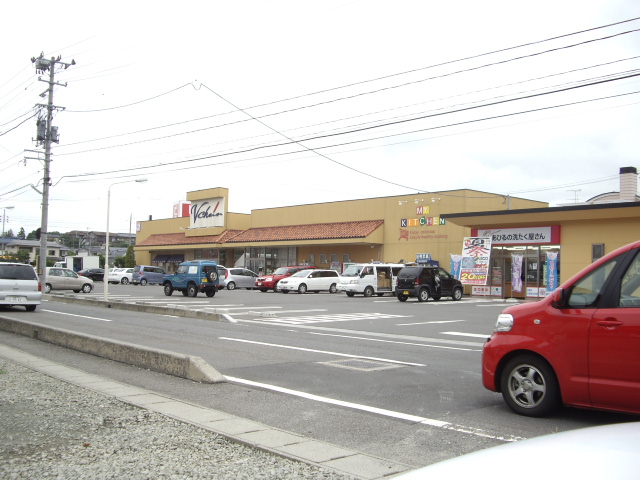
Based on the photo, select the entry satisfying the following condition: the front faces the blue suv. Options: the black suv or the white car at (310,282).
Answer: the white car

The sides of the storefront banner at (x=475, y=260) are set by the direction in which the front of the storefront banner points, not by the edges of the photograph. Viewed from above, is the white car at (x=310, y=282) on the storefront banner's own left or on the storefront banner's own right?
on the storefront banner's own right

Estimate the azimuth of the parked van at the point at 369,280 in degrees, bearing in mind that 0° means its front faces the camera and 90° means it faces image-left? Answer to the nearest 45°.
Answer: approximately 45°

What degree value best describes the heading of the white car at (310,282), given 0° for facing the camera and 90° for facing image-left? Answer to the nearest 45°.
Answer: approximately 45°

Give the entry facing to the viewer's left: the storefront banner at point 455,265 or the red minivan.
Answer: the red minivan

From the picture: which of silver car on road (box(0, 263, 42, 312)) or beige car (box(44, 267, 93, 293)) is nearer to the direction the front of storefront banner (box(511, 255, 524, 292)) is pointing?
the silver car on road

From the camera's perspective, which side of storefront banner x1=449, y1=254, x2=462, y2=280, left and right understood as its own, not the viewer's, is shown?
front

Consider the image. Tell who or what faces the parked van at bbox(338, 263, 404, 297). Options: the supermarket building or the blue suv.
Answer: the supermarket building

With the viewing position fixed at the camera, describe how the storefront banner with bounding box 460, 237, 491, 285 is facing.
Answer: facing the viewer

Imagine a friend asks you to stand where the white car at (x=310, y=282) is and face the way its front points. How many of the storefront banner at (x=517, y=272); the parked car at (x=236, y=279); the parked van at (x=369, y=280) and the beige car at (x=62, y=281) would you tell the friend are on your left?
2

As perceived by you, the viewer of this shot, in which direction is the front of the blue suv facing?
facing away from the viewer and to the left of the viewer

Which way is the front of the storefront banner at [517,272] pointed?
toward the camera

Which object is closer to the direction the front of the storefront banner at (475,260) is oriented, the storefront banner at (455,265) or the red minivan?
the red minivan
